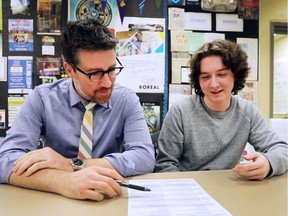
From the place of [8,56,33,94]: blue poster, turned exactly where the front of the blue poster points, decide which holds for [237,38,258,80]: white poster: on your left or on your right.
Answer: on your left

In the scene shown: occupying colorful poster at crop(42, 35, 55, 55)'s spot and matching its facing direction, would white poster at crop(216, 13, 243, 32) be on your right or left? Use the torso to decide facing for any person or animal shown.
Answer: on your left

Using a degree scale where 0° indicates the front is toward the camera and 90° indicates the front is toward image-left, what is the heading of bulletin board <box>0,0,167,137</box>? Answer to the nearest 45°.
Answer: approximately 0°
